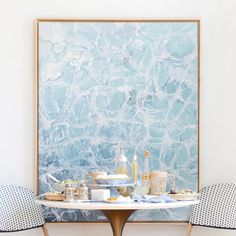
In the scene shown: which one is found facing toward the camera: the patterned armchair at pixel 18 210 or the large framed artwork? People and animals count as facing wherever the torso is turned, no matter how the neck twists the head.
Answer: the large framed artwork

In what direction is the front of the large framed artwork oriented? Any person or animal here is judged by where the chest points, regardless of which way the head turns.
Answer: toward the camera

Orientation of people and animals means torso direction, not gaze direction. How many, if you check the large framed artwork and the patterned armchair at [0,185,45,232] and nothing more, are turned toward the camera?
1

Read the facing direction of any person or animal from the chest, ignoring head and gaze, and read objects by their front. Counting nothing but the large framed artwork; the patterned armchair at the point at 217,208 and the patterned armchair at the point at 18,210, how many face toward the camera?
1

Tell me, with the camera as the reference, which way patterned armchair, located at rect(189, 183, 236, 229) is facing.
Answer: facing away from the viewer and to the left of the viewer

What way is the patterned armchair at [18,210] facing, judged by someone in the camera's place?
facing away from the viewer and to the right of the viewer

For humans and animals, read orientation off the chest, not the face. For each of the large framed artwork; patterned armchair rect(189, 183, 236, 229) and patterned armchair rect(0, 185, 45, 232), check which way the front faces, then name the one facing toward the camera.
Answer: the large framed artwork

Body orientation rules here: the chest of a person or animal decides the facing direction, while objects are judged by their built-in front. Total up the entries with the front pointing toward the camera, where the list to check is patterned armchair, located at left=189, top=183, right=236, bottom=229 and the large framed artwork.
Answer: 1
